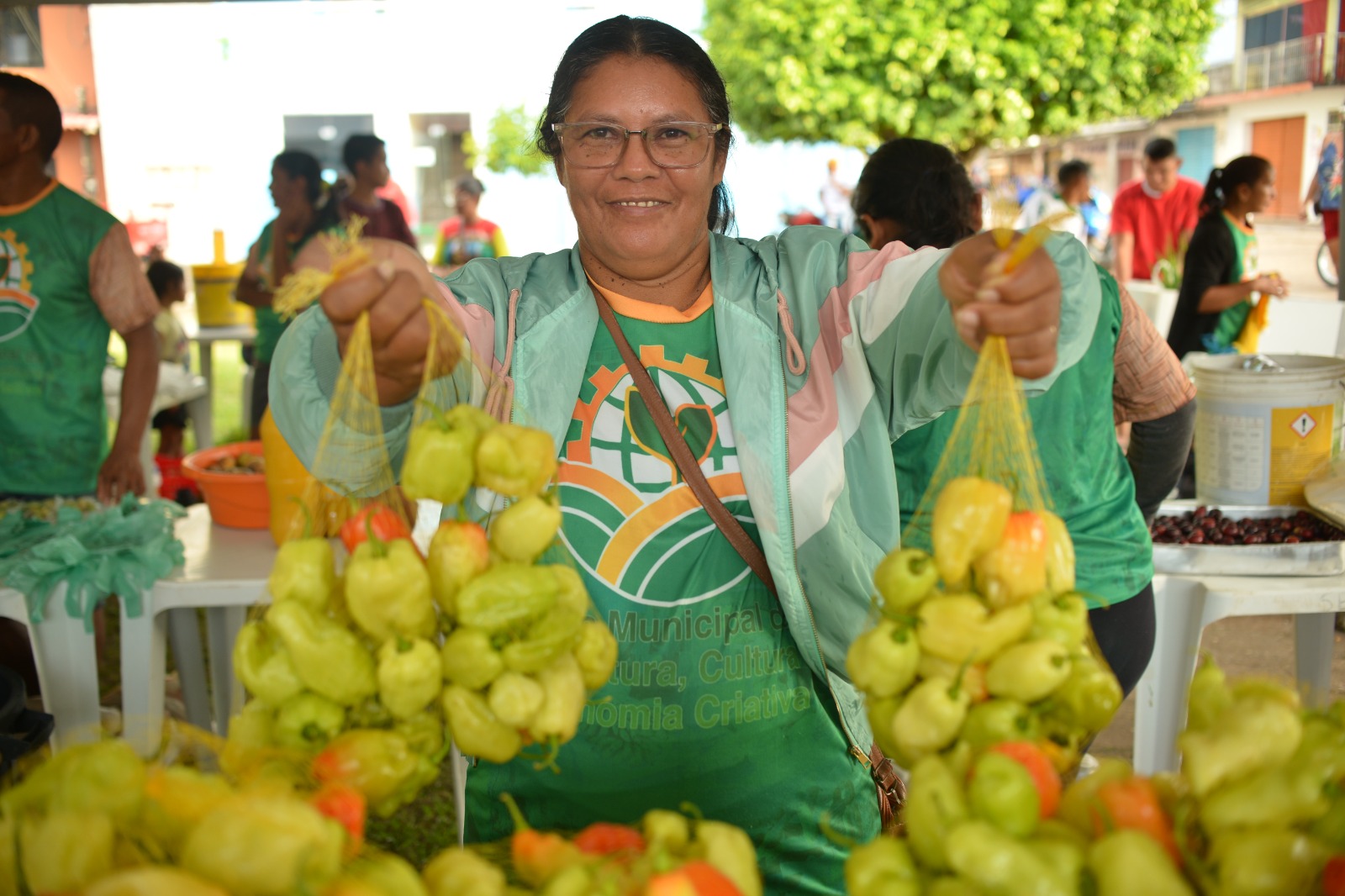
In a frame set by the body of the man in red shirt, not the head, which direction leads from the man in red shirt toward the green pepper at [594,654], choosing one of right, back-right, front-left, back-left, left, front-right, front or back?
front

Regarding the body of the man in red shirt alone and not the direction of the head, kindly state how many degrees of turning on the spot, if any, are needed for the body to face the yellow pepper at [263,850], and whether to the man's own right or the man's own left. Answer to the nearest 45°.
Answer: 0° — they already face it

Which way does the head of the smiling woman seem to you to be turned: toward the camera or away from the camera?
toward the camera

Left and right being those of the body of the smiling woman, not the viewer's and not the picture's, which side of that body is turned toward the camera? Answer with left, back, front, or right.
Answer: front

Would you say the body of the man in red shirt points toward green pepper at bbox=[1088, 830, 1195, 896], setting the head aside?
yes

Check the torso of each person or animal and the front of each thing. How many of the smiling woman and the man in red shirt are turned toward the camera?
2

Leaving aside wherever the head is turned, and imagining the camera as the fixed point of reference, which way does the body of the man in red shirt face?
toward the camera

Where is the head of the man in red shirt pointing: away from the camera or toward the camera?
toward the camera

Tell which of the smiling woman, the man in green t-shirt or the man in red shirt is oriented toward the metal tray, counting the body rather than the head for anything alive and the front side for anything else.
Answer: the man in red shirt

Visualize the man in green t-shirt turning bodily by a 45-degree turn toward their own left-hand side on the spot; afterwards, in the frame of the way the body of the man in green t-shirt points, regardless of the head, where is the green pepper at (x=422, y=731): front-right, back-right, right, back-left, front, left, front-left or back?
front

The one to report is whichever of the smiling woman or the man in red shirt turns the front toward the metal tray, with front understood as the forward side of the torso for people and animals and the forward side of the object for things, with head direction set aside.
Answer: the man in red shirt

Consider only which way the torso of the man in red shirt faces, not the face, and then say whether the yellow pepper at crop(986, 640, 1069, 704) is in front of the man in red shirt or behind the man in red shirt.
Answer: in front

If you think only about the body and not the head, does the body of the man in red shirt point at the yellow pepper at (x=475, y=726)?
yes

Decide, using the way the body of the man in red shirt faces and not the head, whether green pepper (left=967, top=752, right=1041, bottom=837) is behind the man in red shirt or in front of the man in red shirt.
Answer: in front

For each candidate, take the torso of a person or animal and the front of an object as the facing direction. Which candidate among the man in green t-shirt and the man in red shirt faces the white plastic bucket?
the man in red shirt
